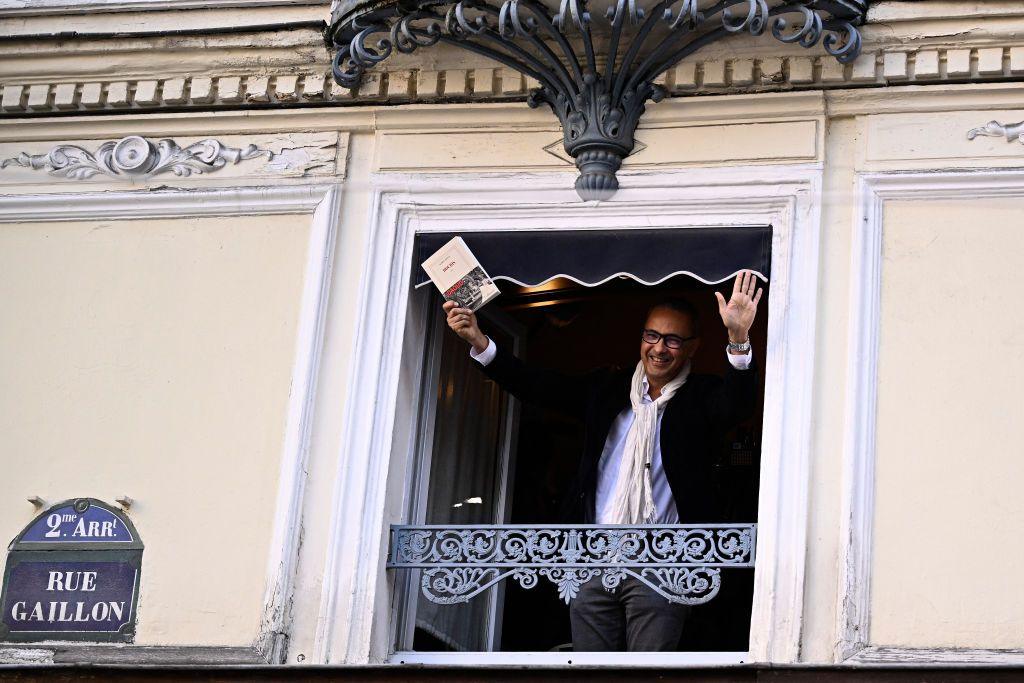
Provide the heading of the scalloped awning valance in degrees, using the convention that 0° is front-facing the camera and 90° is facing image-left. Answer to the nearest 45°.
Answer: approximately 0°

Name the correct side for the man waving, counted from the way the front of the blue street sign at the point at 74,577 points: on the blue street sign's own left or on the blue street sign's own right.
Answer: on the blue street sign's own left

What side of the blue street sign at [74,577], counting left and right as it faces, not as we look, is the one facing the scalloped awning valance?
left

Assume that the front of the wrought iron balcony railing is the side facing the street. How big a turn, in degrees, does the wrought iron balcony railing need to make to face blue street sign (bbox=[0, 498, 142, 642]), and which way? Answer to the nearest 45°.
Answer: approximately 90° to its right

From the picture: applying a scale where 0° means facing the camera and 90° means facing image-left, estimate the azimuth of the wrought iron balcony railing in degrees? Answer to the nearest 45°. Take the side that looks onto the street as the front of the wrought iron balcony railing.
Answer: approximately 0°
